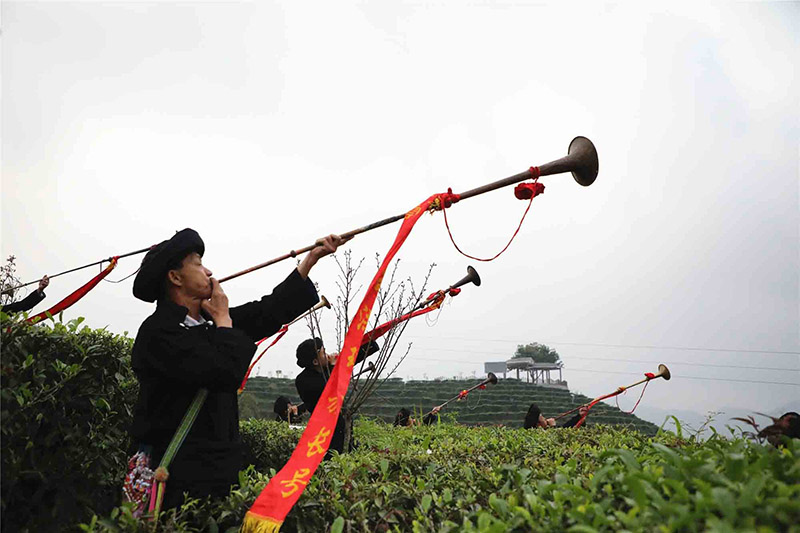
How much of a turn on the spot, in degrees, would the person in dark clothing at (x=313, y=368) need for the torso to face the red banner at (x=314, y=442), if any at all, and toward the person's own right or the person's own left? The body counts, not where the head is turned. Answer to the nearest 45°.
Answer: approximately 90° to the person's own right

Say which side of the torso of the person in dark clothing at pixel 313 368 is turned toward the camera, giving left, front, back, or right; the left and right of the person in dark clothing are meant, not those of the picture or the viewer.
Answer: right

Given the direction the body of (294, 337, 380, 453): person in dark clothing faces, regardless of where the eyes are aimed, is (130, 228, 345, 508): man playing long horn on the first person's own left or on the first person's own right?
on the first person's own right

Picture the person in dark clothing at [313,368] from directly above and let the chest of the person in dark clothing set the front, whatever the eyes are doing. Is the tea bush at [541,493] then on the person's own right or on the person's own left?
on the person's own right

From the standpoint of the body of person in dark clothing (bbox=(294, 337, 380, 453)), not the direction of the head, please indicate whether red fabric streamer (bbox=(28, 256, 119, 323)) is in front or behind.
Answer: behind
